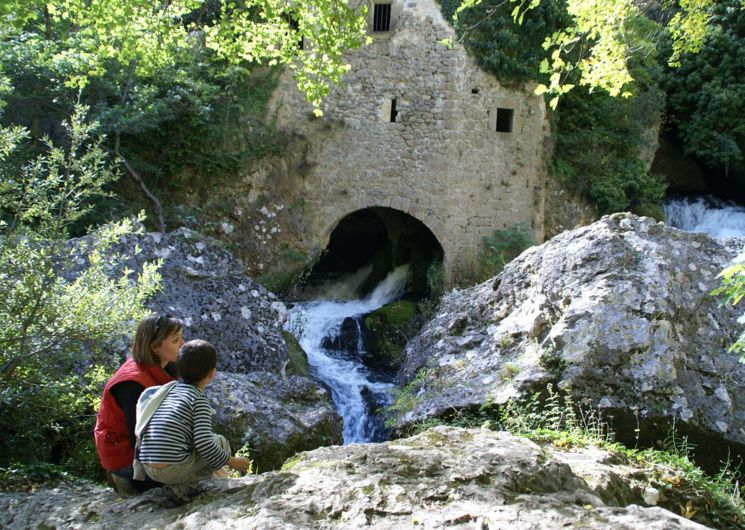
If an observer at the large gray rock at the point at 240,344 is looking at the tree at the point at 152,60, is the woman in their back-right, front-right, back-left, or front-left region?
back-left

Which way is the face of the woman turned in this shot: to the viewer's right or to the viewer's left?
to the viewer's right

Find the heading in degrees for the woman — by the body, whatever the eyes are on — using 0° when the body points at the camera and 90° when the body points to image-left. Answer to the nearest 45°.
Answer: approximately 270°

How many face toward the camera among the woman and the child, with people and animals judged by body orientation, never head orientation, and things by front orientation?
0

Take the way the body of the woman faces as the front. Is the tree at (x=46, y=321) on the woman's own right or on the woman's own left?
on the woman's own left

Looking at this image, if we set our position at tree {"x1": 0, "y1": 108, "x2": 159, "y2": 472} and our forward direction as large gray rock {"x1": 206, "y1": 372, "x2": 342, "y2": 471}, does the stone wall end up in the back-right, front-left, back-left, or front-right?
front-left

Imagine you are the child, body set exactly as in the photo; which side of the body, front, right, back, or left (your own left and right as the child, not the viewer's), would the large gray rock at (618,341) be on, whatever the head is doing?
front

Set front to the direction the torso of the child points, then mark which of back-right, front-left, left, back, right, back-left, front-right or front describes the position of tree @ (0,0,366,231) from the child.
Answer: front-left

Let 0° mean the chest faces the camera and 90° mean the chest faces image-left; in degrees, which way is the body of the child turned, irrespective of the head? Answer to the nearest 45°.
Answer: approximately 225°

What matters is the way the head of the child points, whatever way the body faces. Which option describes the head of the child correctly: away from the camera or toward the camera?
away from the camera

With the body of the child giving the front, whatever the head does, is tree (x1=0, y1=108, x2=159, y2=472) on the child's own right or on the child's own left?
on the child's own left

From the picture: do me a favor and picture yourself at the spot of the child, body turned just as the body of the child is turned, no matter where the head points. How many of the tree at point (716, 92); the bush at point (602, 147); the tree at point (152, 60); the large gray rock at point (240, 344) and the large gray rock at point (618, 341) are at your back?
0
